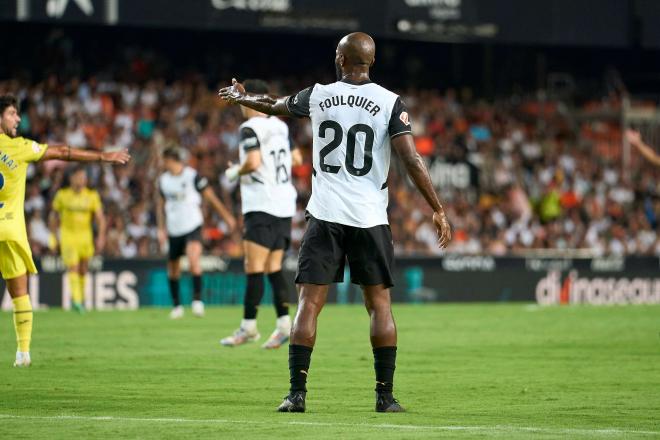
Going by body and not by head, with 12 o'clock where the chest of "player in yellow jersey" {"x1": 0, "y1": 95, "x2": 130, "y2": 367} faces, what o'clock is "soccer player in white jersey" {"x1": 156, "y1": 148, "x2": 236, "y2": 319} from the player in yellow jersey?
The soccer player in white jersey is roughly at 11 o'clock from the player in yellow jersey.

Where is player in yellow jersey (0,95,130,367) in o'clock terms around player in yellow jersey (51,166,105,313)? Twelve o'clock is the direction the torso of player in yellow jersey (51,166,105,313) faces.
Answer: player in yellow jersey (0,95,130,367) is roughly at 12 o'clock from player in yellow jersey (51,166,105,313).

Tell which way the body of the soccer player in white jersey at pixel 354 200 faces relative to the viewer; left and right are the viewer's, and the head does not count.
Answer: facing away from the viewer

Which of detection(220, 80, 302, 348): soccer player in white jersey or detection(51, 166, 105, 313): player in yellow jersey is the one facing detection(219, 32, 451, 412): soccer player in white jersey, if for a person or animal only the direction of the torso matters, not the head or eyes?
the player in yellow jersey

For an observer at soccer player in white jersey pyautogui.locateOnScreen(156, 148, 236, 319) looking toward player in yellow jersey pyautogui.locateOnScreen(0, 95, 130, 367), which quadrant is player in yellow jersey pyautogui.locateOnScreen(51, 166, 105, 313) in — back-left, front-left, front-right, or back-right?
back-right

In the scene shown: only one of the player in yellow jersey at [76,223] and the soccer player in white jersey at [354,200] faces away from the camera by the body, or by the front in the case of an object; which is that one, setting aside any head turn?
the soccer player in white jersey

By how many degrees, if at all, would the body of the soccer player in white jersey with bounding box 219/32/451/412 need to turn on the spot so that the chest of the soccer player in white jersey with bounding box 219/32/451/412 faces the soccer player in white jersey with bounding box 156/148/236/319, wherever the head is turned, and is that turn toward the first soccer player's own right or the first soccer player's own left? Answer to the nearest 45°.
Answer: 0° — they already face them

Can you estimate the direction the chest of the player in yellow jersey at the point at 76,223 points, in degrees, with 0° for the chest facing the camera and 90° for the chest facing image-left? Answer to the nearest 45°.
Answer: approximately 0°

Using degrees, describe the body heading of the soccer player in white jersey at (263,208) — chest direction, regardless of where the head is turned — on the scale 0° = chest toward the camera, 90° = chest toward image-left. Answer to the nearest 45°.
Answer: approximately 135°

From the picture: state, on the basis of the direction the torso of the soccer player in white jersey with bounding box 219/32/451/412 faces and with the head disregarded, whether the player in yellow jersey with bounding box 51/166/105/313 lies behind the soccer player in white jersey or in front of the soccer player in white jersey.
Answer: in front

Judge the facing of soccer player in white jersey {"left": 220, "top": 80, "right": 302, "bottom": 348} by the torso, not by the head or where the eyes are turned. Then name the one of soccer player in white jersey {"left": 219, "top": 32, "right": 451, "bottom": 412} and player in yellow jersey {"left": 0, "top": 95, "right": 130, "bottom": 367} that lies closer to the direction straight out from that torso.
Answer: the player in yellow jersey

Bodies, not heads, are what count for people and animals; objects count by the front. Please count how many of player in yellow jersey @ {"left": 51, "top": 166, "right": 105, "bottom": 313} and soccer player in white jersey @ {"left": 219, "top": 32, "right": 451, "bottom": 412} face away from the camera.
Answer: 1

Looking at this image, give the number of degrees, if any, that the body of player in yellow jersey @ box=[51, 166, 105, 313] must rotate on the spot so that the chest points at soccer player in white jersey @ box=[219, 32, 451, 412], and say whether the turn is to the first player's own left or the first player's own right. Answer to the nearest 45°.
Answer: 0° — they already face them

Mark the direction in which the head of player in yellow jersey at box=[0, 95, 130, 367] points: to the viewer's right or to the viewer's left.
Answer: to the viewer's right

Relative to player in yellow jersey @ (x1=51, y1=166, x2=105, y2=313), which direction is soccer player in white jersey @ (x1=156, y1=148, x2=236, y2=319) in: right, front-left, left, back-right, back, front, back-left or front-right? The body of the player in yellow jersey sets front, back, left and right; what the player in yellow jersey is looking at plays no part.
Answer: front-left
